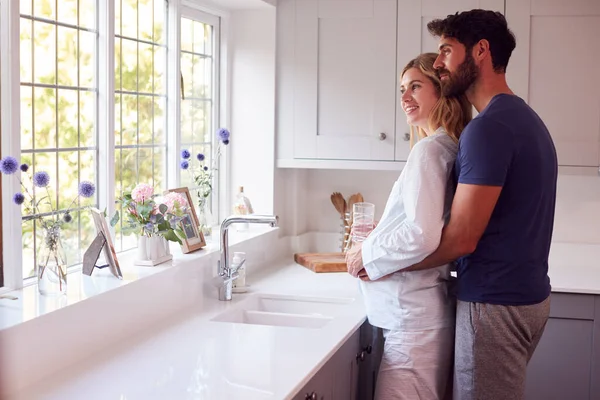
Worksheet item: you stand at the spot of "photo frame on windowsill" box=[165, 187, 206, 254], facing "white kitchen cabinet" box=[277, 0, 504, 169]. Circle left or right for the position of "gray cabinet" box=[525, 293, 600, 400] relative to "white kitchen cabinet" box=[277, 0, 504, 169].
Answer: right

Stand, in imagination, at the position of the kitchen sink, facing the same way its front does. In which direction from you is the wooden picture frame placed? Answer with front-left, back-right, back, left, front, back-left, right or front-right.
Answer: back-right

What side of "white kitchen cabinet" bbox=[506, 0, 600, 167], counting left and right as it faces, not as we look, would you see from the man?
front

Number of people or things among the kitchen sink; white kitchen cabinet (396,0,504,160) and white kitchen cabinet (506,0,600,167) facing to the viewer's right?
1

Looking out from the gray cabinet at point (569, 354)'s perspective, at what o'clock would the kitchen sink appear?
The kitchen sink is roughly at 2 o'clock from the gray cabinet.

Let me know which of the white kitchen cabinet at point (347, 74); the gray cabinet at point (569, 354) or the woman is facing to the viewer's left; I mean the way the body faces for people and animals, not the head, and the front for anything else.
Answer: the woman

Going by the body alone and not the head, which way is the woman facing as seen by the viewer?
to the viewer's left

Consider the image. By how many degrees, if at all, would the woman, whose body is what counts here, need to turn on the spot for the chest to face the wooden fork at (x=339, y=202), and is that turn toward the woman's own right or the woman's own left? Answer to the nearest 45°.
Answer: approximately 90° to the woman's own right

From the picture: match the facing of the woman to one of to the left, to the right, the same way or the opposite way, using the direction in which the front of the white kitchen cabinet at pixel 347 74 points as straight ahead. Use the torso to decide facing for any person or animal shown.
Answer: to the right

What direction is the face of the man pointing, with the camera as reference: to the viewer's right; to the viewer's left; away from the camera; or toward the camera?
to the viewer's left

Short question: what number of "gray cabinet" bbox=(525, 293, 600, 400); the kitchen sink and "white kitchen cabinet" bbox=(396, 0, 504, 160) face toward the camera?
2

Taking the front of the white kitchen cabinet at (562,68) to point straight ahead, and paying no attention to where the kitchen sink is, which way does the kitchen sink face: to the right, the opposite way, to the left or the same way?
to the left
